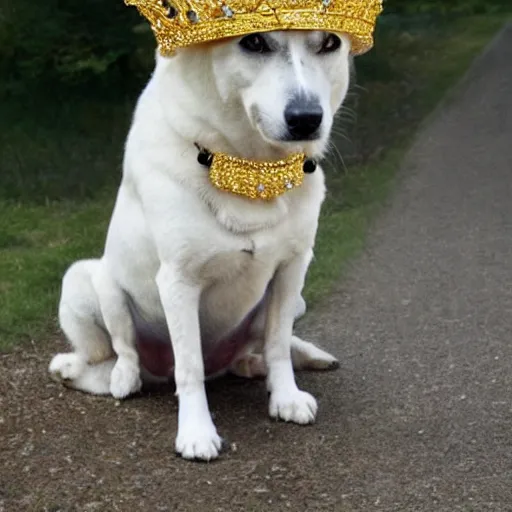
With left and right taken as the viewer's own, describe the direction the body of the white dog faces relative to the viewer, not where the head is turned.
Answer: facing the viewer and to the right of the viewer
